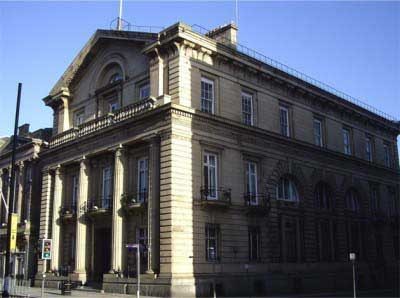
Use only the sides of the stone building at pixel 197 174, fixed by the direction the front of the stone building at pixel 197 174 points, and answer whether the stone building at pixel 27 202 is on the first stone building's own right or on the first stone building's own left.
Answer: on the first stone building's own right

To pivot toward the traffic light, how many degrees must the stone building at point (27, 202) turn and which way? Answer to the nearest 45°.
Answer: approximately 45° to its left

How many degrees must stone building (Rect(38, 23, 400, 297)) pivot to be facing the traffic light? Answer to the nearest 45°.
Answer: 0° — it already faces it

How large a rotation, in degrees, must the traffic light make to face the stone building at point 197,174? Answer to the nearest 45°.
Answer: approximately 135° to its left

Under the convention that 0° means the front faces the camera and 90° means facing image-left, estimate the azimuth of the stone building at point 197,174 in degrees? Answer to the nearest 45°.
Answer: approximately 45°

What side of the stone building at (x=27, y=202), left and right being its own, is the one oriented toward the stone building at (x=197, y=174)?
left

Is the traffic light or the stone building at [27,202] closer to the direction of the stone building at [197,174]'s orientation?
the traffic light

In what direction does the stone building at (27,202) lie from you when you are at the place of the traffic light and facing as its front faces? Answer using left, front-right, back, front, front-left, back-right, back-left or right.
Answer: back
